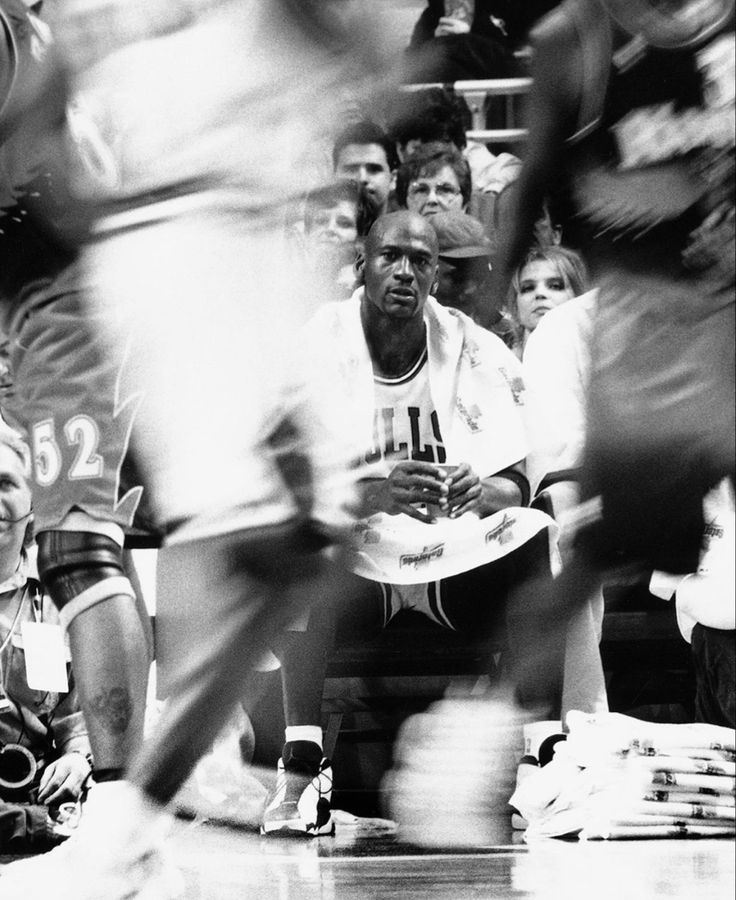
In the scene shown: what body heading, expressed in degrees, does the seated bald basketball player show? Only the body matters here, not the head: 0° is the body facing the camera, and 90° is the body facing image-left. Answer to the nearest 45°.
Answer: approximately 0°

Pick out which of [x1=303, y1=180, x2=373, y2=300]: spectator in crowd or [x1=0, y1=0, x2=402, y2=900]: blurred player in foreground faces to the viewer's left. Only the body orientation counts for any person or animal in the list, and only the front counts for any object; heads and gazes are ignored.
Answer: the blurred player in foreground

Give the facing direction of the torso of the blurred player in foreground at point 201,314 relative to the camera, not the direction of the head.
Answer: to the viewer's left

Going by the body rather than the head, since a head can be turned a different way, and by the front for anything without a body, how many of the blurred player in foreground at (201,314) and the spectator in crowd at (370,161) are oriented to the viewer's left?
1

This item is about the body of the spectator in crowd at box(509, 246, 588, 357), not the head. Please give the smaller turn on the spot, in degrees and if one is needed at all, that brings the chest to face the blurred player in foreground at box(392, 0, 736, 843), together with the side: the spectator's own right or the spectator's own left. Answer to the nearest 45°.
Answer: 0° — they already face them

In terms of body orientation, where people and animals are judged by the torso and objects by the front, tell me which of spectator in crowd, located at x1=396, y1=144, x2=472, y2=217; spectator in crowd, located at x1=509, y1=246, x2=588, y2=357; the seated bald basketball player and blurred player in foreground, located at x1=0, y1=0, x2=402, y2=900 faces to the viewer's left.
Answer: the blurred player in foreground
